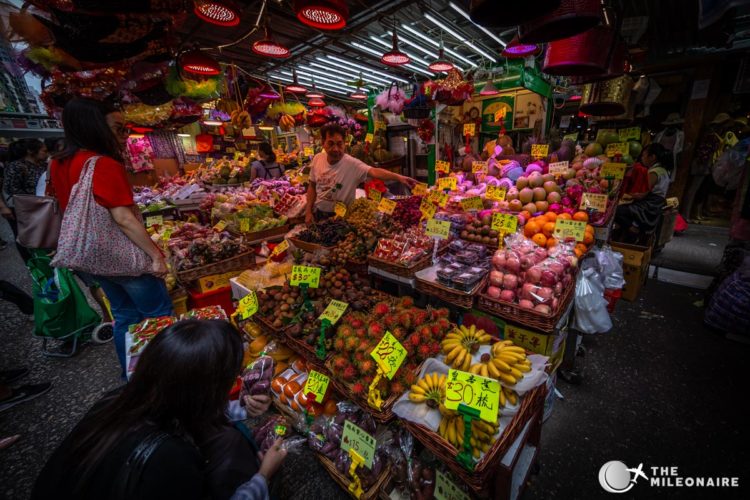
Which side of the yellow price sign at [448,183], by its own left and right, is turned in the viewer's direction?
front

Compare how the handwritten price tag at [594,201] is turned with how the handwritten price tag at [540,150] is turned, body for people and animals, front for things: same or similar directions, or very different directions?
same or similar directions

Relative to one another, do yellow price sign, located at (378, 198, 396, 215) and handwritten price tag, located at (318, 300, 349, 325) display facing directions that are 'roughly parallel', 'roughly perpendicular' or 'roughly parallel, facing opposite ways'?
roughly parallel

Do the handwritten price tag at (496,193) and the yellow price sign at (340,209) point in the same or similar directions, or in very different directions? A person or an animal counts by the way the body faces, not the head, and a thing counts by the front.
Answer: same or similar directions

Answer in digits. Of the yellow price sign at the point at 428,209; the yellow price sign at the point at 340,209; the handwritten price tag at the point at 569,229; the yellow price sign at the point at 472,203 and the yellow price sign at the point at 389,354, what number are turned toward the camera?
5

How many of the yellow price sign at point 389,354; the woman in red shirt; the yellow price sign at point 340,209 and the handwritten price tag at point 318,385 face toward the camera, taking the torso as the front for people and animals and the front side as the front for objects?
3

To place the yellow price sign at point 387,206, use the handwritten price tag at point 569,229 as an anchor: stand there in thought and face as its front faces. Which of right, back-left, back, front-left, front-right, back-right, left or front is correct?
right

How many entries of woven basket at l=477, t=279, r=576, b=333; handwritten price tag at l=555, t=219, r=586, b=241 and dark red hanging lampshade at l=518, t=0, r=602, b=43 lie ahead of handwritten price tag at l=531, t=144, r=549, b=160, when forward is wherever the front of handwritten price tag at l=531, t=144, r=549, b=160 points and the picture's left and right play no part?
3

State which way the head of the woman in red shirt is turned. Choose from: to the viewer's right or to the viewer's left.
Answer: to the viewer's right

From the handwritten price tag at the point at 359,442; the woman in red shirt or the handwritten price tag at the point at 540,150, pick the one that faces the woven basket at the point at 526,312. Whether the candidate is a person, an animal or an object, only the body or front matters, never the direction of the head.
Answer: the handwritten price tag at the point at 540,150

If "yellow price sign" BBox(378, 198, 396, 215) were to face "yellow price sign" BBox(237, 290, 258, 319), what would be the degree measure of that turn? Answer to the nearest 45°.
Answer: approximately 45° to its right

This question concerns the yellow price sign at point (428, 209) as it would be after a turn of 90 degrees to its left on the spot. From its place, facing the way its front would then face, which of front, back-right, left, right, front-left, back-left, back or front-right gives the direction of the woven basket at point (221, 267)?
back

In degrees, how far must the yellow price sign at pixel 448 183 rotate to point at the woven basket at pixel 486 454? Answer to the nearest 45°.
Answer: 0° — it already faces it

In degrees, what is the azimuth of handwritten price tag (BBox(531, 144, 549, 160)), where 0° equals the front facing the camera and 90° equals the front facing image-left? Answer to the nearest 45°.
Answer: approximately 0°

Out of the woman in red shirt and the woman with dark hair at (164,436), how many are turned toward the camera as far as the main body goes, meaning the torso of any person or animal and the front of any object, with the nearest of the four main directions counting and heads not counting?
0

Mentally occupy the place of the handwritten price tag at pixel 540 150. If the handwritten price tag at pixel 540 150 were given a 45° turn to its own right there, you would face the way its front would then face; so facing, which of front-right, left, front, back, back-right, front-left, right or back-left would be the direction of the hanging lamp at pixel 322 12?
front

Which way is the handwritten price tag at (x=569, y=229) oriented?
toward the camera

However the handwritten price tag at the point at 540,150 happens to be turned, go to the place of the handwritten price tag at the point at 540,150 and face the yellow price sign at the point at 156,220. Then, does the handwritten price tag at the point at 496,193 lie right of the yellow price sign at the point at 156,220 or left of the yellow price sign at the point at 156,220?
left
